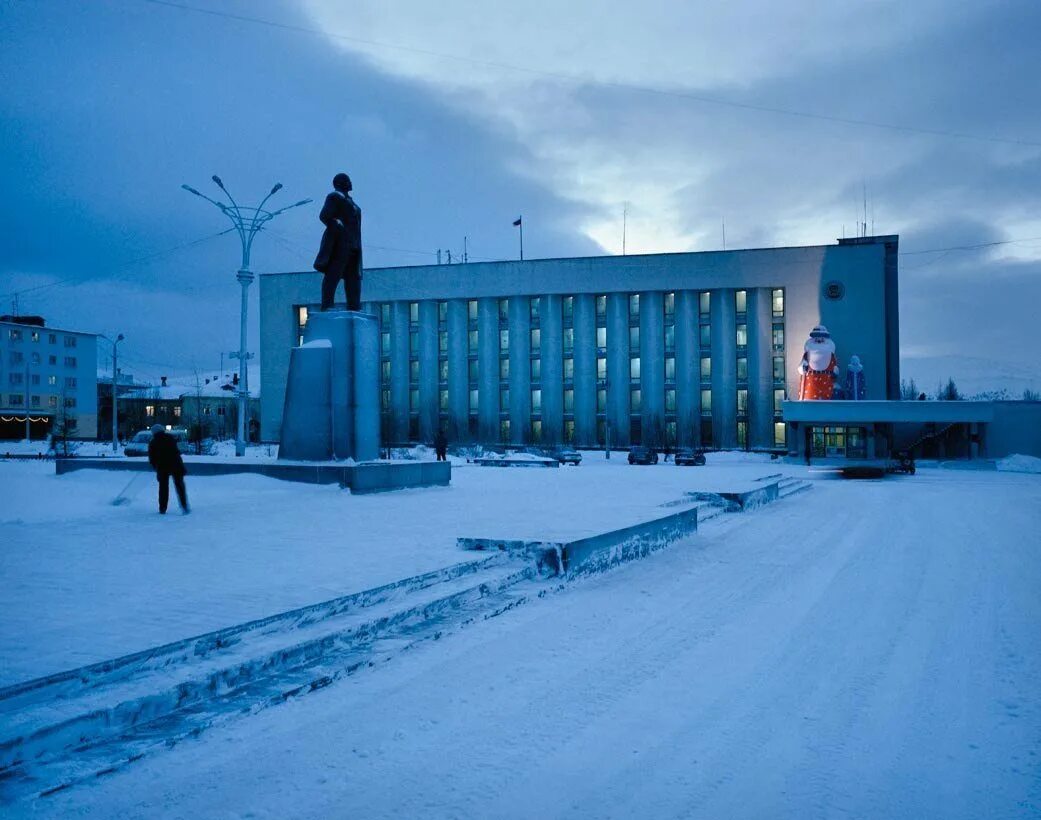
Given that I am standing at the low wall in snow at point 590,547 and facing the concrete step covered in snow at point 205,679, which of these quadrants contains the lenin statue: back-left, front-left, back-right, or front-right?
back-right

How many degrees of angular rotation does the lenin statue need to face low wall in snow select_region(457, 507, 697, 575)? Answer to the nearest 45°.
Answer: approximately 45° to its right

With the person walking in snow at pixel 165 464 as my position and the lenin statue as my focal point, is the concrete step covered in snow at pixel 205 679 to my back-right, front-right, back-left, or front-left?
back-right

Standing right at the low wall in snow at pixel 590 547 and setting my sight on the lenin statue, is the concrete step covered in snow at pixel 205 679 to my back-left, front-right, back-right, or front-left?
back-left

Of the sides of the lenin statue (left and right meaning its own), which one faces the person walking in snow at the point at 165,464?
right

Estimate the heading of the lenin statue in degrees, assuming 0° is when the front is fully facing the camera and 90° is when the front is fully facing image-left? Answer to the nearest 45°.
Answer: approximately 315°

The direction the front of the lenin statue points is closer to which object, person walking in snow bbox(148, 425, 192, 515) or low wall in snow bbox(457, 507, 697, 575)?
the low wall in snow

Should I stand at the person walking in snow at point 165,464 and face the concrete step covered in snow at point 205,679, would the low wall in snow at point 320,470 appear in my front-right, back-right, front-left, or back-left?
back-left

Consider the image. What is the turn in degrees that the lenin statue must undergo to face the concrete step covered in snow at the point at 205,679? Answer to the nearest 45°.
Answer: approximately 45° to its right
